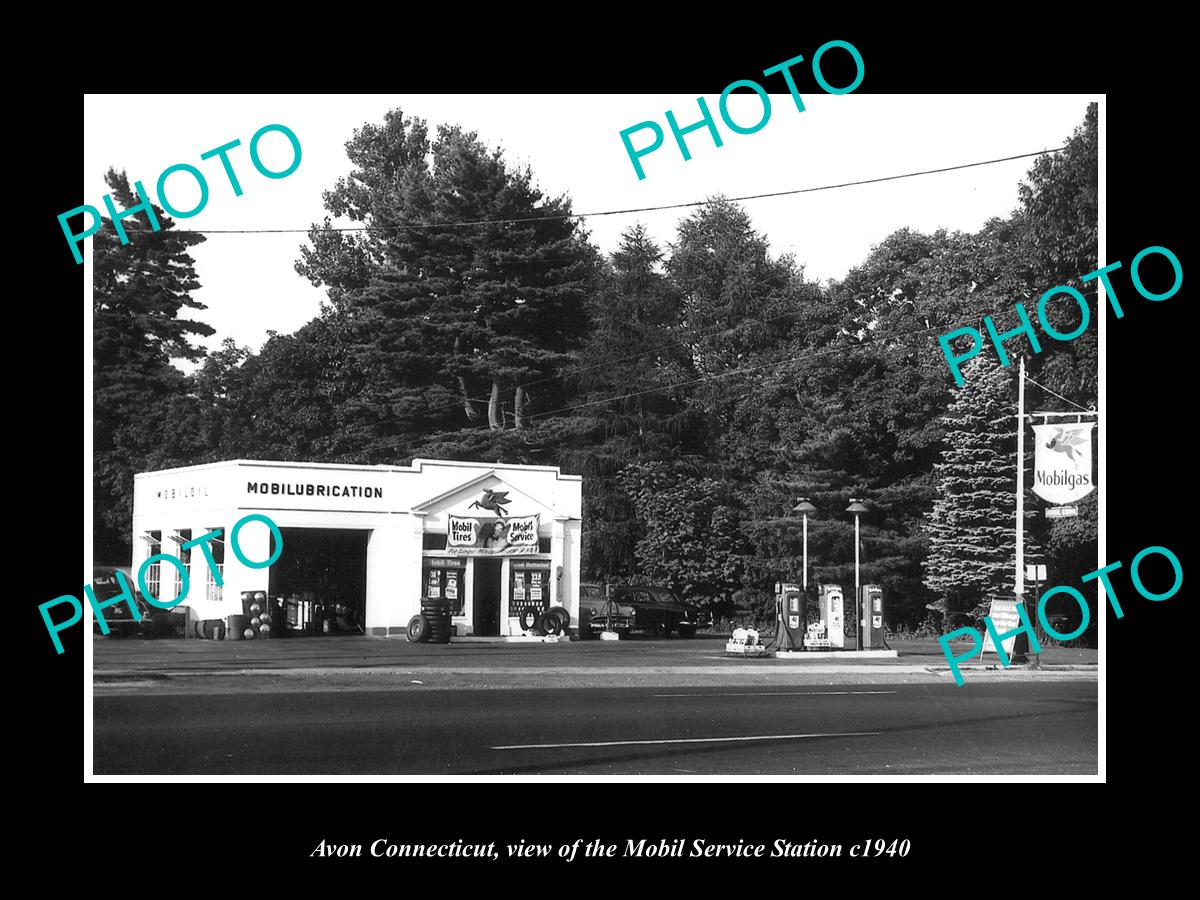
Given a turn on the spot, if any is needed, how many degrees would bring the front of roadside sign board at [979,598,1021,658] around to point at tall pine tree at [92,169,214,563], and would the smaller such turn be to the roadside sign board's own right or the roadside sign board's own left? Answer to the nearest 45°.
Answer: approximately 45° to the roadside sign board's own right

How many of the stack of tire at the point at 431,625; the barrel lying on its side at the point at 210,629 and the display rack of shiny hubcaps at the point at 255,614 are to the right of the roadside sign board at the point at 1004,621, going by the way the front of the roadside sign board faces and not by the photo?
3

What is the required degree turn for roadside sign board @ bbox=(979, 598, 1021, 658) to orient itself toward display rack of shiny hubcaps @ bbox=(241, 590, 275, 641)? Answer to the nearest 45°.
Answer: approximately 90° to its right

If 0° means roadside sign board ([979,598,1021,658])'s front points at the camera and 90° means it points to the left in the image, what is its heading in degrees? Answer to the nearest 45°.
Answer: approximately 0°
